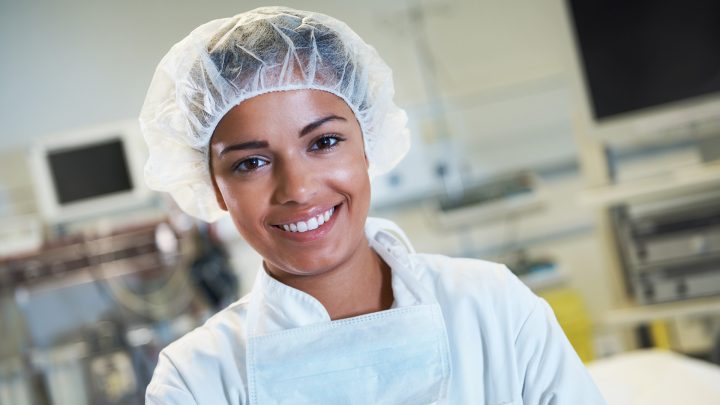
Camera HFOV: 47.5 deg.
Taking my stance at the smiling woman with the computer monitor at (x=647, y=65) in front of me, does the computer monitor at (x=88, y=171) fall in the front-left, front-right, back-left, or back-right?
front-left

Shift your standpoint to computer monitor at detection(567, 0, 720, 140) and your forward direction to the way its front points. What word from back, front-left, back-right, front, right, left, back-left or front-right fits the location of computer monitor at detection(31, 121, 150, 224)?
right

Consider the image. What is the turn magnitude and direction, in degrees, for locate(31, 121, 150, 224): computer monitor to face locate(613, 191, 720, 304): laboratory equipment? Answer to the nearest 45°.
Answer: approximately 45° to its left

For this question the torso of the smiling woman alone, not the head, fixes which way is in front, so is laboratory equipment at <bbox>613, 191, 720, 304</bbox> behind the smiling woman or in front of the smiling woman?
behind

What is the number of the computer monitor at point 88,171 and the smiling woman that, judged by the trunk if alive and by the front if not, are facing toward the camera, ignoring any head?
2

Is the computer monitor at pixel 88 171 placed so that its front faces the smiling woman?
yes

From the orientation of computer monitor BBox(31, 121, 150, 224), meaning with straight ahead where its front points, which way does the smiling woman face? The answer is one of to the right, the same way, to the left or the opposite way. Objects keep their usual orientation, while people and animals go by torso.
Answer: the same way

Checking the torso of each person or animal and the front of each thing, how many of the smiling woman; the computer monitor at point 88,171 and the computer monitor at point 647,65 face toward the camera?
3

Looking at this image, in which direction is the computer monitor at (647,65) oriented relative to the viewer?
toward the camera

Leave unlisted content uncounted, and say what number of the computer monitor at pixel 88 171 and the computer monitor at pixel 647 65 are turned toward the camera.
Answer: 2

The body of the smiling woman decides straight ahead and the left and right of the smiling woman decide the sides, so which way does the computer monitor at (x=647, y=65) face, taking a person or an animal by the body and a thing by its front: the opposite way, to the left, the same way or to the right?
the same way

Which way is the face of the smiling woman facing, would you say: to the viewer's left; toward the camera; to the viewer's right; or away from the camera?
toward the camera
